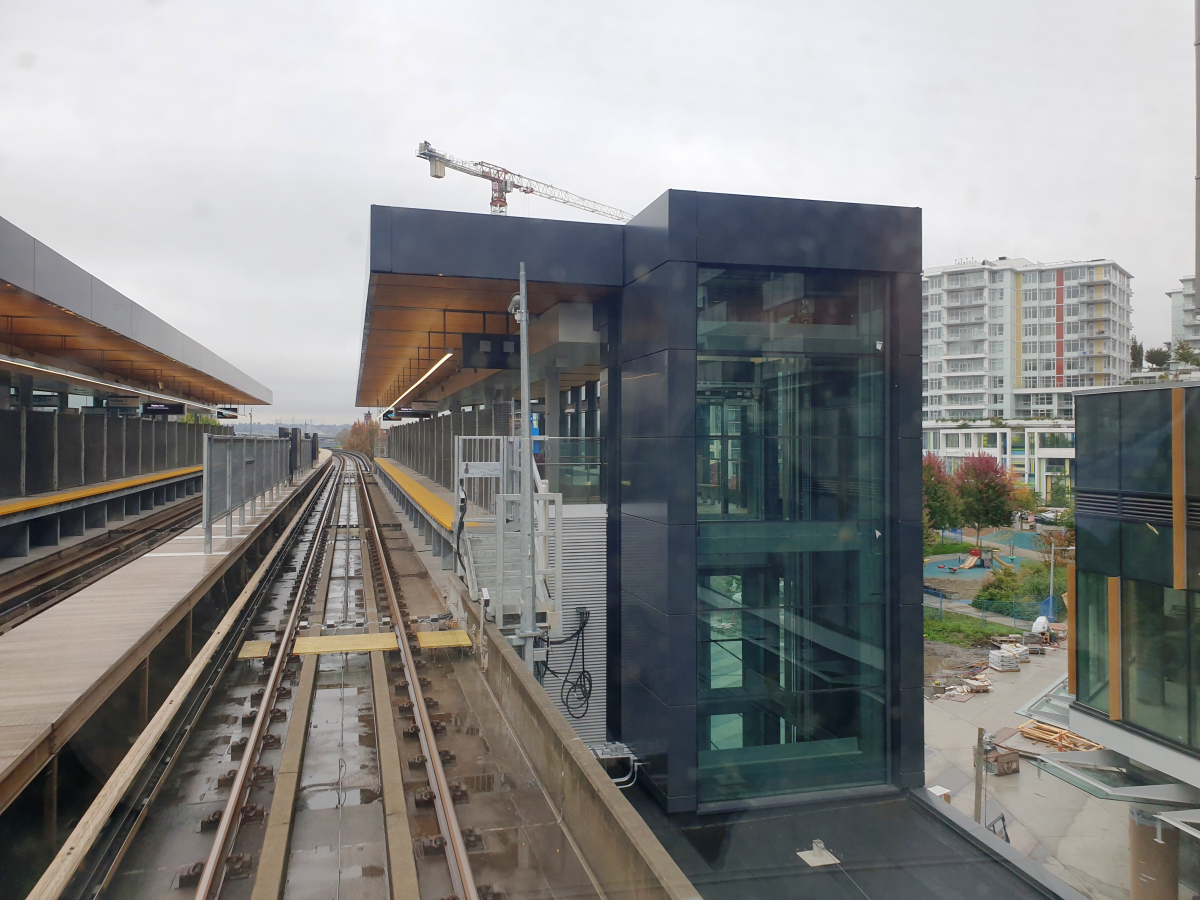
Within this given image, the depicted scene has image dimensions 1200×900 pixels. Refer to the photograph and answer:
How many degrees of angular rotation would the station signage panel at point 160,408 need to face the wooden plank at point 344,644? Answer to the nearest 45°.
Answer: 0° — it already faces it

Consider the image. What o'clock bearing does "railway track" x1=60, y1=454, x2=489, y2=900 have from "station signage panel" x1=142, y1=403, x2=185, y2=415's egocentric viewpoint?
The railway track is roughly at 12 o'clock from the station signage panel.

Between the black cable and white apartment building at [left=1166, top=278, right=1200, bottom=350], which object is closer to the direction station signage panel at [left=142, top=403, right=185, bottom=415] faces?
the black cable

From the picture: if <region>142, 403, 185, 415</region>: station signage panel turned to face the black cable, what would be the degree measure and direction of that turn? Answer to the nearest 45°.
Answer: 0° — it already faces it

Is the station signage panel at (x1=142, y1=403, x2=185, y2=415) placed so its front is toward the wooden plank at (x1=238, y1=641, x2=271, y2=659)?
yes

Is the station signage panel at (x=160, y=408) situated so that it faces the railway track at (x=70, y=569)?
yes

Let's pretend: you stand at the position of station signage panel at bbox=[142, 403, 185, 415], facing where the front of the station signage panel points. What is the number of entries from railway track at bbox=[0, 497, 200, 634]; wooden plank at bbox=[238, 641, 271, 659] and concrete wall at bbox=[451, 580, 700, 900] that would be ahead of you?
3

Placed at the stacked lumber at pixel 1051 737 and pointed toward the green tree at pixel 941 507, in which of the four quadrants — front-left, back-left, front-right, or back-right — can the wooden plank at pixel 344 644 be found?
back-left

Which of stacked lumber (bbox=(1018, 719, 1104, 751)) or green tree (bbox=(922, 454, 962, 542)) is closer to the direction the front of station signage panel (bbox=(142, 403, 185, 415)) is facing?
the stacked lumber

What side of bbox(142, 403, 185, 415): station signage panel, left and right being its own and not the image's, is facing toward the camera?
front

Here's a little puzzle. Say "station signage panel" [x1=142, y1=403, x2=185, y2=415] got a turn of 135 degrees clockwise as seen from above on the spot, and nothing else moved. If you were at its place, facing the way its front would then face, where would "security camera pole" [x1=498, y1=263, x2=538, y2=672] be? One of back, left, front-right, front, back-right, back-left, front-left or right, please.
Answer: back-left

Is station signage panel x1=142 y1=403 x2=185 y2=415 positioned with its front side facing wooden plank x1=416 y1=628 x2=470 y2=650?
yes

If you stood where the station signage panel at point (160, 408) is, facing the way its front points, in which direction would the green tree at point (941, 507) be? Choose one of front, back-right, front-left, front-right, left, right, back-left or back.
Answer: left
